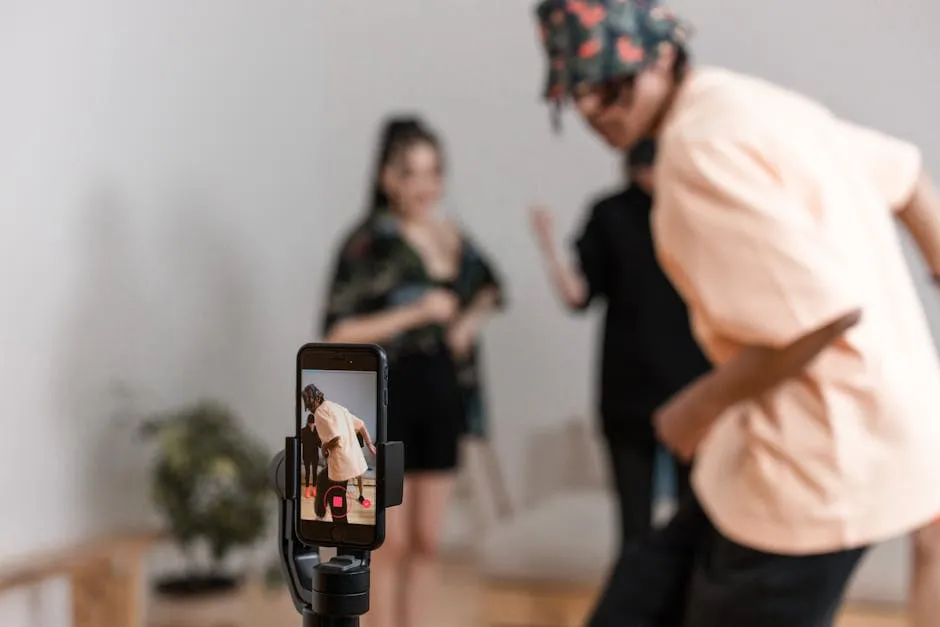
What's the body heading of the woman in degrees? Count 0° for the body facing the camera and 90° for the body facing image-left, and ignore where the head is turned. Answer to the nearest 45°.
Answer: approximately 315°

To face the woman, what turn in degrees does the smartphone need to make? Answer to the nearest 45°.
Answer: approximately 135° to its right

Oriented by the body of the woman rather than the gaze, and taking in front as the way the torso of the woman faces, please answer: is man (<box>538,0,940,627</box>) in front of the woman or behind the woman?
in front

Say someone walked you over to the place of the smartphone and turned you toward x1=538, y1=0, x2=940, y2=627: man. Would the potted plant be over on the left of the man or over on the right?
left

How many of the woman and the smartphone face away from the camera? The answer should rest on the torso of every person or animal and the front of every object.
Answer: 0

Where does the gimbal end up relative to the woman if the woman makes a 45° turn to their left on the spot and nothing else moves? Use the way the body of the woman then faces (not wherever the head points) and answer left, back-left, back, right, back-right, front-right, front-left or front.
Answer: right

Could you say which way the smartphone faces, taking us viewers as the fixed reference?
facing the viewer and to the left of the viewer

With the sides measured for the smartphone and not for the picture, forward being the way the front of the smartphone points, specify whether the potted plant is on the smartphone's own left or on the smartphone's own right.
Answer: on the smartphone's own right
